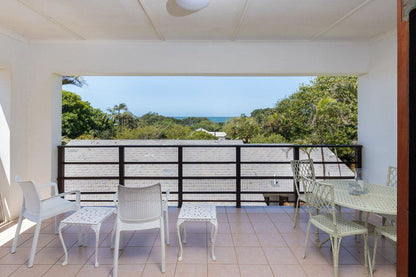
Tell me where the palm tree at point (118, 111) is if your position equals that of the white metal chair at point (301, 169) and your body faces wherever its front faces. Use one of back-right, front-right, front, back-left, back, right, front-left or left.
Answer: back

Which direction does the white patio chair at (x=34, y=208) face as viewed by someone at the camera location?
facing away from the viewer and to the right of the viewer

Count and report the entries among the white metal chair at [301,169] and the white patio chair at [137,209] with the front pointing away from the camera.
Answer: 1

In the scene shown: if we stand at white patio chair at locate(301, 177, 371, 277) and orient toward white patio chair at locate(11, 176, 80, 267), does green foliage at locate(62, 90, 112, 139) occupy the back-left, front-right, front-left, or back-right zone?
front-right

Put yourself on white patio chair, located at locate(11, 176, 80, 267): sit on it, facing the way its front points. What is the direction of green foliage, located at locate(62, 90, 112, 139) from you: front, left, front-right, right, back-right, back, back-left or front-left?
front-left

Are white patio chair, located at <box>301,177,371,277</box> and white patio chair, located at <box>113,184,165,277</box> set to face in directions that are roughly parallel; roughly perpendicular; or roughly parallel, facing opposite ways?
roughly perpendicular

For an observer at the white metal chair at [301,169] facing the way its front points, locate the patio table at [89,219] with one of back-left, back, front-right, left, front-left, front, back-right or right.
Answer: right

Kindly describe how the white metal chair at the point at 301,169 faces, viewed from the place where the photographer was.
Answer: facing the viewer and to the right of the viewer

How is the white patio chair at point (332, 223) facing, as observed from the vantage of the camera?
facing away from the viewer and to the right of the viewer

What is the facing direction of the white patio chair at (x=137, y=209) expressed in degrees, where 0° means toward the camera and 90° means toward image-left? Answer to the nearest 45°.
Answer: approximately 180°

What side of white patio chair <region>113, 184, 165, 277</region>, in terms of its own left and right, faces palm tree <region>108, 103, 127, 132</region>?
front

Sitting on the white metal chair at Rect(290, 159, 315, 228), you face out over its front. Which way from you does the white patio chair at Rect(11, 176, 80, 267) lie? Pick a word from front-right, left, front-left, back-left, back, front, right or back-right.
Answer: right

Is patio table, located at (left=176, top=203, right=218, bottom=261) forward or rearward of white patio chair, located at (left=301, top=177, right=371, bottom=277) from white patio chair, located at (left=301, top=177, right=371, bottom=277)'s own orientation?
rearward

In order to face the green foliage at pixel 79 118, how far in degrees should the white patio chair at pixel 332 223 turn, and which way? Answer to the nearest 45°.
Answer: approximately 90° to its left
